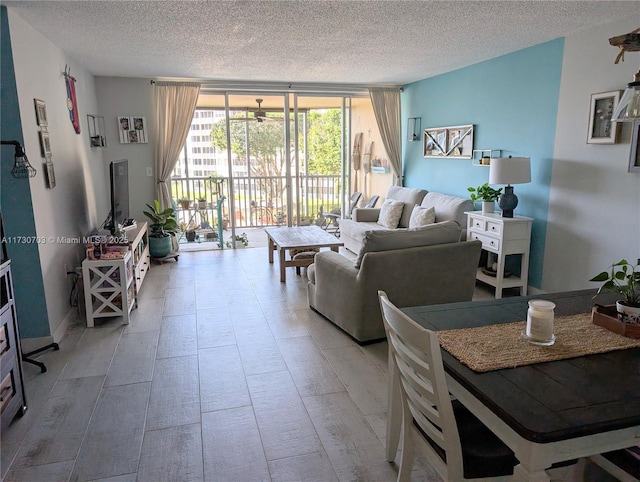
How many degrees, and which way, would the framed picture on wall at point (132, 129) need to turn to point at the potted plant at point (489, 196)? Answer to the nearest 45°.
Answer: approximately 45° to its left

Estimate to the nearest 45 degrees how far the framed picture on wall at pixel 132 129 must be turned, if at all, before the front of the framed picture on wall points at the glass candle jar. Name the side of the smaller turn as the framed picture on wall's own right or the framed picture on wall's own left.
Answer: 0° — it already faces it

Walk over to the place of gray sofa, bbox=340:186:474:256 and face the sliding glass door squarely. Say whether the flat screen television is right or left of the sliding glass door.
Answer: left

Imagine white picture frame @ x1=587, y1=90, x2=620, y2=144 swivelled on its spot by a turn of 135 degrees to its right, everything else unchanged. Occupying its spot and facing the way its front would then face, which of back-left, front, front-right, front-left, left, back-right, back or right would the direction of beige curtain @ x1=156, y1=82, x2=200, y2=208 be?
left

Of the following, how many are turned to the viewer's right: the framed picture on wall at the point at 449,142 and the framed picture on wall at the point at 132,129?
0

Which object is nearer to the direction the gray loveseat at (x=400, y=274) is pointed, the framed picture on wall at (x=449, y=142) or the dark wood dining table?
the framed picture on wall

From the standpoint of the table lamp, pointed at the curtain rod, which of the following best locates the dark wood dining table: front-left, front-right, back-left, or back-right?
back-left

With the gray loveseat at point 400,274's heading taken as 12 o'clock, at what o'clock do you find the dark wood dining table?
The dark wood dining table is roughly at 7 o'clock from the gray loveseat.

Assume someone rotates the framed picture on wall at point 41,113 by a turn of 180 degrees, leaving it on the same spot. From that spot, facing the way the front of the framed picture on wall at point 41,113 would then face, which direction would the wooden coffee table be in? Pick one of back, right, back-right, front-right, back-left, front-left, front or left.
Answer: back-right

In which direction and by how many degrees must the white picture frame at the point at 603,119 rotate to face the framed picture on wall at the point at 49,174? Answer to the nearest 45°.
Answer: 0° — it already faces it

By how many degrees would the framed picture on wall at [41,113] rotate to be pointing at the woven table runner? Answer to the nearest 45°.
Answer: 0° — it already faces it

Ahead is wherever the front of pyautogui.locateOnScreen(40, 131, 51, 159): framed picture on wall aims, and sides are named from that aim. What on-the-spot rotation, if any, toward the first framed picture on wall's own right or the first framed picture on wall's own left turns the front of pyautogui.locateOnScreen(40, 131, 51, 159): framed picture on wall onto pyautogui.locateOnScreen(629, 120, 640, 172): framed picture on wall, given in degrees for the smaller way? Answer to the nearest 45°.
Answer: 0° — it already faces it

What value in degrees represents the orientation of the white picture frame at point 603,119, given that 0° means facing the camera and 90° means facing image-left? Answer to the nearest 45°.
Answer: approximately 45°

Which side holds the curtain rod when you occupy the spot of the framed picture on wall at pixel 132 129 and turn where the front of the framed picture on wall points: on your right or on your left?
on your left

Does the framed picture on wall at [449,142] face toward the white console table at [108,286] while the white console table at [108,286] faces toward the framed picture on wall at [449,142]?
yes

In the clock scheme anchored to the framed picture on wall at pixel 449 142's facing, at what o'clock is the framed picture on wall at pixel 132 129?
the framed picture on wall at pixel 132 129 is roughly at 1 o'clock from the framed picture on wall at pixel 449 142.

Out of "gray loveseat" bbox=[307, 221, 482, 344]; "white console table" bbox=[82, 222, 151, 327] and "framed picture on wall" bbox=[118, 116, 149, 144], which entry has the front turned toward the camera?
the framed picture on wall

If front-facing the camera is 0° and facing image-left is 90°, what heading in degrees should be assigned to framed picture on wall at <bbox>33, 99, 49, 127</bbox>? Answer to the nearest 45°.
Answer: approximately 315°
